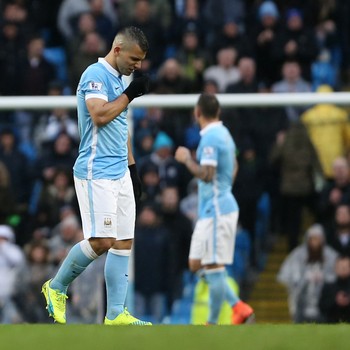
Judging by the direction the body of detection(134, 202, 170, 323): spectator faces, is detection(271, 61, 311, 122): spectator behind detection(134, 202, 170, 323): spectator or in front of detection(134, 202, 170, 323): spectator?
behind

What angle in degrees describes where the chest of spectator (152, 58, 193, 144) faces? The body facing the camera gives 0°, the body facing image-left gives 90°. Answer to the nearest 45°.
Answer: approximately 0°

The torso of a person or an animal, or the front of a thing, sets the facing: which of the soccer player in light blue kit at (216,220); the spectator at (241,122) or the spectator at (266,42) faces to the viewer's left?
the soccer player in light blue kit

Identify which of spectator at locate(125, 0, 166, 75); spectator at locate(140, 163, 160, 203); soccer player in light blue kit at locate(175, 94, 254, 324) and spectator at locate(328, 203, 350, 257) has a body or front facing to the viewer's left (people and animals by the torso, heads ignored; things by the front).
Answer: the soccer player in light blue kit
